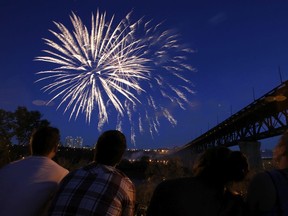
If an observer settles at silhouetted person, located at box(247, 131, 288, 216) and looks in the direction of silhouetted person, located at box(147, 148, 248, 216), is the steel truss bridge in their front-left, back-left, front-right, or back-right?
back-right

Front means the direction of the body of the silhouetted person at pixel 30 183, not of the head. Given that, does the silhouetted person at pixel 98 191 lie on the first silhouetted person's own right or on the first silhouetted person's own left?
on the first silhouetted person's own right

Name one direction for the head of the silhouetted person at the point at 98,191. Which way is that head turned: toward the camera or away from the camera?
away from the camera

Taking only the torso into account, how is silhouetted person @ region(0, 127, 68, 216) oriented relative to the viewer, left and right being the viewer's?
facing away from the viewer and to the right of the viewer

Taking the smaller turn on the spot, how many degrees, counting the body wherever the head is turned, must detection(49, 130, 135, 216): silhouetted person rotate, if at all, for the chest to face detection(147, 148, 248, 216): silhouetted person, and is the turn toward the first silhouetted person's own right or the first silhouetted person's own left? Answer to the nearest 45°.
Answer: approximately 45° to the first silhouetted person's own right

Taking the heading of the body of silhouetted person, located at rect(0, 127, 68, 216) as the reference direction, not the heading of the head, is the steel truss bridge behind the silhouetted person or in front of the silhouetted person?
in front

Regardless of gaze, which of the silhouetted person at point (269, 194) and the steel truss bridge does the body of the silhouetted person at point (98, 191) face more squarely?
the steel truss bridge

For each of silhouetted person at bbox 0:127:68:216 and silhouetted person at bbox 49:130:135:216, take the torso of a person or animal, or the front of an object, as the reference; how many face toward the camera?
0

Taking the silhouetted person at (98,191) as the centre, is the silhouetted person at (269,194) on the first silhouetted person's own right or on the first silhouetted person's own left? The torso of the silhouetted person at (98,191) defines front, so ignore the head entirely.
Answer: on the first silhouetted person's own right

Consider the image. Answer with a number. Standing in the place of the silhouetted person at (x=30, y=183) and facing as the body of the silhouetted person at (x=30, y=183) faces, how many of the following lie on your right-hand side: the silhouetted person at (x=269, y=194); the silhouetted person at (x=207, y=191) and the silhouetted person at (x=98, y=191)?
3

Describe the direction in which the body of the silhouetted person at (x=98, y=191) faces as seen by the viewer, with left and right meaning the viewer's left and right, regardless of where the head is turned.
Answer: facing away from the viewer and to the right of the viewer

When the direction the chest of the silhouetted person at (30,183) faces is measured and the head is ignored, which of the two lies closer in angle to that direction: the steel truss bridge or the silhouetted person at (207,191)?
the steel truss bridge

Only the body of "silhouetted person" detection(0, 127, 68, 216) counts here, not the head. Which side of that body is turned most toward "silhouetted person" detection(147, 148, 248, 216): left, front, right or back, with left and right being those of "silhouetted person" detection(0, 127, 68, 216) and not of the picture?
right
